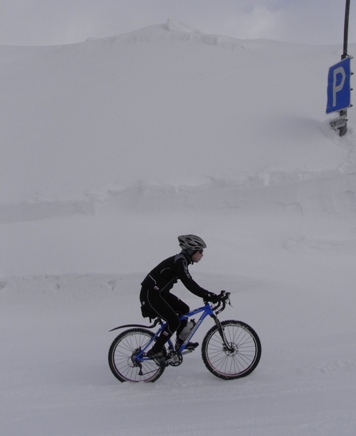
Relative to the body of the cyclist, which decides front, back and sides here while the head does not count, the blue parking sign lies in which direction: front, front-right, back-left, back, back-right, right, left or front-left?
front-left

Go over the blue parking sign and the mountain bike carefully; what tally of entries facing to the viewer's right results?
1

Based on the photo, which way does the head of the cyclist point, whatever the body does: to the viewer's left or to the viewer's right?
to the viewer's right

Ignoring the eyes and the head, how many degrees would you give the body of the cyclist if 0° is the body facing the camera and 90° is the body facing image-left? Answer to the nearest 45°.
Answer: approximately 270°

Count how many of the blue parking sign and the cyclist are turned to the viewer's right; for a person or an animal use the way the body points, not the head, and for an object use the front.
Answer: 1

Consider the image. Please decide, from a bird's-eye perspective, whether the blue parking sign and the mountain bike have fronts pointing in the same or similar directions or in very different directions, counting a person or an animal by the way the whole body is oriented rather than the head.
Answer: very different directions

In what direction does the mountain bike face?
to the viewer's right

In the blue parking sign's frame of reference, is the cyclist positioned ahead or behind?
ahead

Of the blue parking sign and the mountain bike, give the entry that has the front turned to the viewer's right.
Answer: the mountain bike
